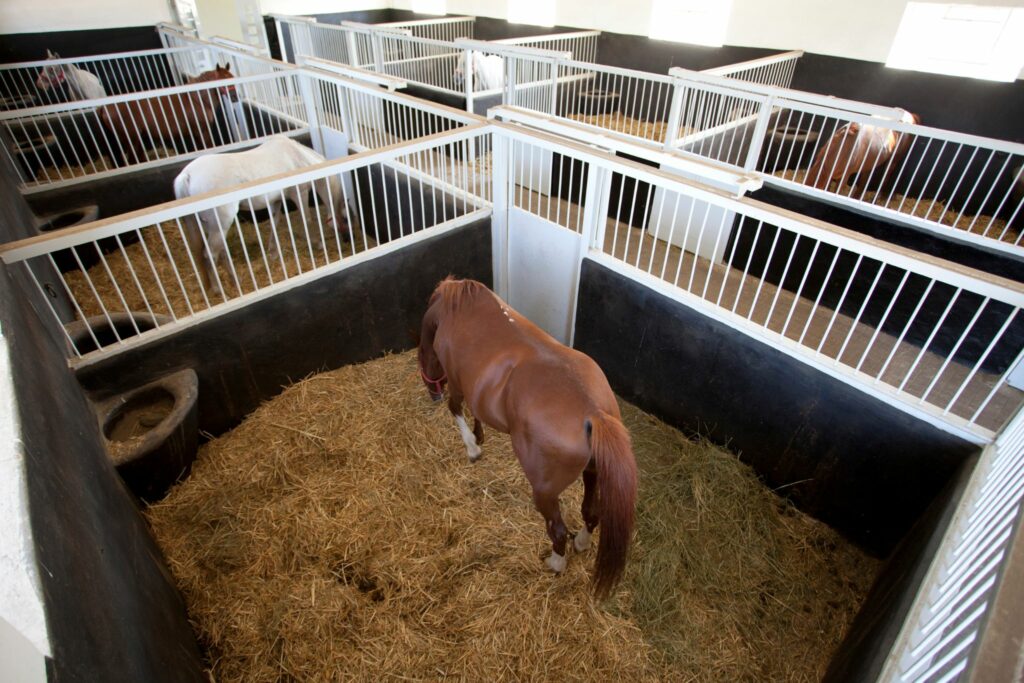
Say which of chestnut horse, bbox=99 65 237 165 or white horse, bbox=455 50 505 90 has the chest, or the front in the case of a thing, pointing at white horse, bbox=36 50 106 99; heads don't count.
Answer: white horse, bbox=455 50 505 90

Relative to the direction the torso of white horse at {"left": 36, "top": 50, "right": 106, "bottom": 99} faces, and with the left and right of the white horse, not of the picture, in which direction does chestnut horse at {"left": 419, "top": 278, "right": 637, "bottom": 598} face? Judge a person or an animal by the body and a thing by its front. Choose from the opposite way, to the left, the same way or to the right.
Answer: to the right

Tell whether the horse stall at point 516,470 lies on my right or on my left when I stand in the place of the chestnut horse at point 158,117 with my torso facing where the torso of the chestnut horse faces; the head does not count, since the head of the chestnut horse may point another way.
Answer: on my right

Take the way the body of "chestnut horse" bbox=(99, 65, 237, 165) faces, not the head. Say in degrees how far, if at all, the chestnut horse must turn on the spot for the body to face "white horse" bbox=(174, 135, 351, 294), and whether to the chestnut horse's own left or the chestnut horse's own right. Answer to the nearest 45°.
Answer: approximately 90° to the chestnut horse's own right

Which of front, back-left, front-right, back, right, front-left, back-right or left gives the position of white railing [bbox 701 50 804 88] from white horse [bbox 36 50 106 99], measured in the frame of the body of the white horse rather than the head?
back-left

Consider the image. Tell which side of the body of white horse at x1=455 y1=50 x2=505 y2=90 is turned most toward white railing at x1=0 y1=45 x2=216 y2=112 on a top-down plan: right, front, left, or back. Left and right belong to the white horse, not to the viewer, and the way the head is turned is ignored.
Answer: front

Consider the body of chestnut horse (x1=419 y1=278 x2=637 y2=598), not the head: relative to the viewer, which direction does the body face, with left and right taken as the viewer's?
facing away from the viewer and to the left of the viewer

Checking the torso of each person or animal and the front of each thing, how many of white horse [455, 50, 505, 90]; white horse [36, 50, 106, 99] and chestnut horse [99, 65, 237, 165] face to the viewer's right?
1

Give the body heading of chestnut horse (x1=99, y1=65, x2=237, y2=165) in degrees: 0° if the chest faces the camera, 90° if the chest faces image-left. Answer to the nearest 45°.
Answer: approximately 270°

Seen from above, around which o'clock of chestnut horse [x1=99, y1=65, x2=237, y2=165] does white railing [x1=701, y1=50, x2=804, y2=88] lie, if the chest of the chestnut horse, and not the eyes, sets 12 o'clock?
The white railing is roughly at 1 o'clock from the chestnut horse.

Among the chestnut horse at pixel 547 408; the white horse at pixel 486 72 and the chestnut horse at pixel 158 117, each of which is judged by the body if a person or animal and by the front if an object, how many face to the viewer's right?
1

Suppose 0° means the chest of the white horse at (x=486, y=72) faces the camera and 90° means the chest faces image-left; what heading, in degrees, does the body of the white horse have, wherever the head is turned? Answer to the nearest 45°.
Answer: approximately 90°

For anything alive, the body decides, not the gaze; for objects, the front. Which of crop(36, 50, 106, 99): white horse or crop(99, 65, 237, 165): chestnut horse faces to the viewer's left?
the white horse

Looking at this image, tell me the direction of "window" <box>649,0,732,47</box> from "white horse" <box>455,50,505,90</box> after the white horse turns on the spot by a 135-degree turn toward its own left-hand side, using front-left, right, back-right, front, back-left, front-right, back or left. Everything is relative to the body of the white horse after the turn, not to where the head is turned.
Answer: front-left

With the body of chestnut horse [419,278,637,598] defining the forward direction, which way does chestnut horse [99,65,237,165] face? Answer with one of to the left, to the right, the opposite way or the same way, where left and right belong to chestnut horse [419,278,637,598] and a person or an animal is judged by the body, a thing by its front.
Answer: to the right

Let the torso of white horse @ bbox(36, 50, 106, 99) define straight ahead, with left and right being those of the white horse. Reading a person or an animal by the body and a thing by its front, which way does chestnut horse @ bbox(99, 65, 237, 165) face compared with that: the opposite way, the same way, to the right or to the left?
the opposite way

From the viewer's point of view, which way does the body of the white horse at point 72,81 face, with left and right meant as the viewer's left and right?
facing to the left of the viewer

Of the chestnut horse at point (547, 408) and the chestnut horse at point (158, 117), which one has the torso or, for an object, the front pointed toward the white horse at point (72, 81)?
the chestnut horse at point (547, 408)
